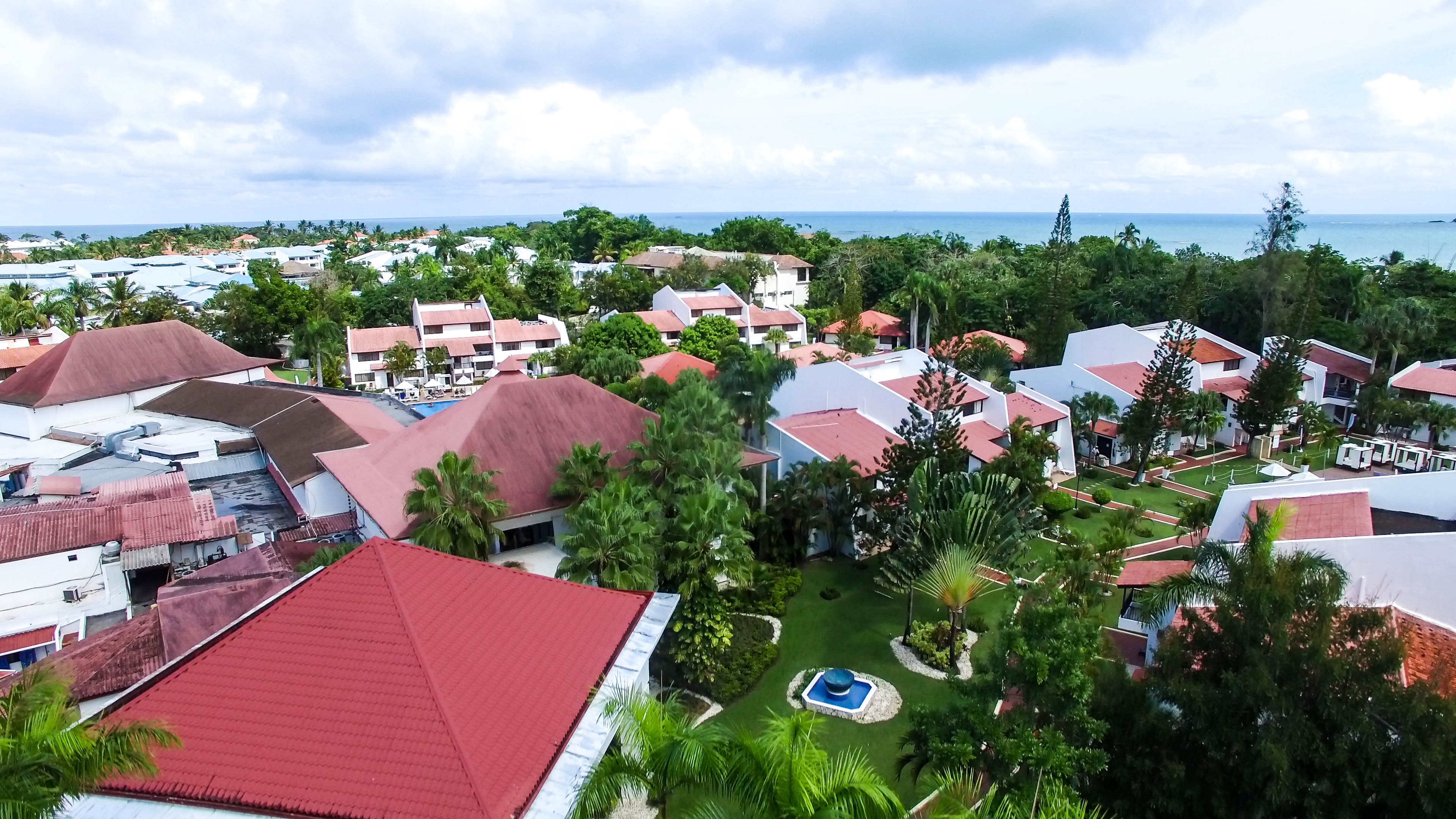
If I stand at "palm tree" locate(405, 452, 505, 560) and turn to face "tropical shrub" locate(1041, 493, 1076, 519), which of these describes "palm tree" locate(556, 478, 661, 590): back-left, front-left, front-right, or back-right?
front-right

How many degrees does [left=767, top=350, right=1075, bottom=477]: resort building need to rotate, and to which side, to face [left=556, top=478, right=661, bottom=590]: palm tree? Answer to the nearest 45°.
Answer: approximately 45° to its right

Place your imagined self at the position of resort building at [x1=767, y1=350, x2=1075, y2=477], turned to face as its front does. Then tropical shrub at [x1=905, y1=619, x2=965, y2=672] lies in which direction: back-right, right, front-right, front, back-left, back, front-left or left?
front-right

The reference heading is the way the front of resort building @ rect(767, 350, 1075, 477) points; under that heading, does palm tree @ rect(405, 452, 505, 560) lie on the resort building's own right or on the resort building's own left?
on the resort building's own right

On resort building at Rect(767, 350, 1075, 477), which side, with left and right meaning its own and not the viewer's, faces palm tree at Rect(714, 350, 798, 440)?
right

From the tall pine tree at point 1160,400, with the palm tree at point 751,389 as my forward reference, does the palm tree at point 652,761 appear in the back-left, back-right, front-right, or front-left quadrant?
front-left

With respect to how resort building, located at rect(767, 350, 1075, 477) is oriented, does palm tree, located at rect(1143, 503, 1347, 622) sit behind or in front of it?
in front

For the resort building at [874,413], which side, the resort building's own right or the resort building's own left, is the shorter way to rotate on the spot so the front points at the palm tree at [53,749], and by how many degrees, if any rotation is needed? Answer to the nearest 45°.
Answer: approximately 45° to the resort building's own right
